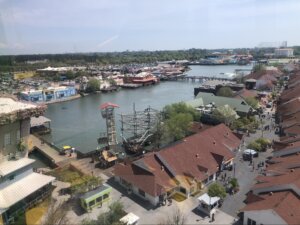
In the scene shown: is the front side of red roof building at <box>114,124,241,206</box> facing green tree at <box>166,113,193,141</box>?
no

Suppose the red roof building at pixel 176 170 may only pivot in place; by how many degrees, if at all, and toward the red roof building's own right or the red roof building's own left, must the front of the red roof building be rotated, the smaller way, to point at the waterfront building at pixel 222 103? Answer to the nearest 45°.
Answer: approximately 135° to the red roof building's own left

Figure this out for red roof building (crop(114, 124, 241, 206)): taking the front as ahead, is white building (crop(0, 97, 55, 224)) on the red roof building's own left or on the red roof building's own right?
on the red roof building's own right

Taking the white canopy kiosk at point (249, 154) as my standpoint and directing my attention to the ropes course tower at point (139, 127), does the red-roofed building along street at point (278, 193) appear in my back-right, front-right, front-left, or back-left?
back-left

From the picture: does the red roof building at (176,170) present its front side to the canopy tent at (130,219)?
no

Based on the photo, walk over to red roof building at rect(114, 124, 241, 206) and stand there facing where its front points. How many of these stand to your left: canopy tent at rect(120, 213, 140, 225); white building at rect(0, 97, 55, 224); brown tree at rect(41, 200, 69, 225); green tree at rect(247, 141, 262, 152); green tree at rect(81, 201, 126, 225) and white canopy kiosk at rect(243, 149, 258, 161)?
2

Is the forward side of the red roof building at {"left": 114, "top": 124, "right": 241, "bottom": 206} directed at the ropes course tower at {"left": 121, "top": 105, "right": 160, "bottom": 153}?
no

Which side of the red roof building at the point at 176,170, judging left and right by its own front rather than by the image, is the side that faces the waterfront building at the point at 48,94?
back

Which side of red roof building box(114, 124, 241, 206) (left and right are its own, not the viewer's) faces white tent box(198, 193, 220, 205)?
front

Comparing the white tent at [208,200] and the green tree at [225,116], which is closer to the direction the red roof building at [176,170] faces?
the white tent

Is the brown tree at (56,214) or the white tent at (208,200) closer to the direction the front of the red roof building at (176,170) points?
the white tent

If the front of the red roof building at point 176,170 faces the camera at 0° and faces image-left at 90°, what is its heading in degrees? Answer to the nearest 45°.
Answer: approximately 315°

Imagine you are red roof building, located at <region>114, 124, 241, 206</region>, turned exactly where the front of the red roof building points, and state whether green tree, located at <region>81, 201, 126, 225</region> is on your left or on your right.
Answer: on your right

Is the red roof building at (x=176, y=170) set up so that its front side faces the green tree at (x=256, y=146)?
no
